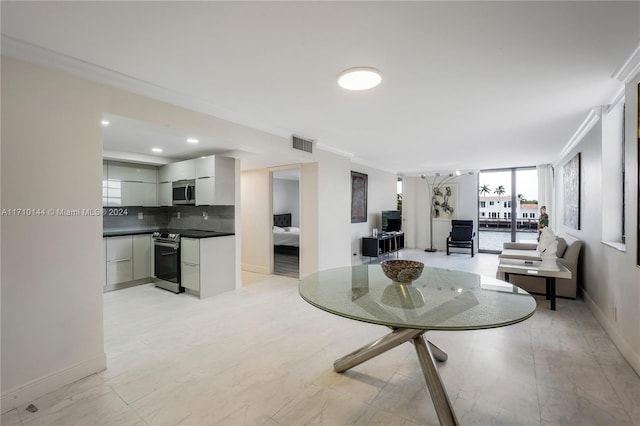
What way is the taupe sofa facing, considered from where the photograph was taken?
facing to the left of the viewer

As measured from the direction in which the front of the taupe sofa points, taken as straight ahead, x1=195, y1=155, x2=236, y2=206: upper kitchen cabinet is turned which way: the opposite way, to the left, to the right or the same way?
to the left

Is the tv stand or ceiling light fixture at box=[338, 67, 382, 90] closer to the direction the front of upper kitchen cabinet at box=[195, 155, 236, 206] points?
the ceiling light fixture

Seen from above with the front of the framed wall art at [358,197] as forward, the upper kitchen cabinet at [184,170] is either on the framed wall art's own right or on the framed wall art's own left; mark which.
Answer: on the framed wall art's own right

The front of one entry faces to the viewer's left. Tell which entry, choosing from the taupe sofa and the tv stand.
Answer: the taupe sofa

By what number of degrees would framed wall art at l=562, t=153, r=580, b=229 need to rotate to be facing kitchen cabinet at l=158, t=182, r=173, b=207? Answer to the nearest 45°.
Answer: approximately 45° to its left

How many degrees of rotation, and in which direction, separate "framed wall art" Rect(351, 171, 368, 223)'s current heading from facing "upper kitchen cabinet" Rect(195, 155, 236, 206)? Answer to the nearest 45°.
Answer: approximately 90° to its right

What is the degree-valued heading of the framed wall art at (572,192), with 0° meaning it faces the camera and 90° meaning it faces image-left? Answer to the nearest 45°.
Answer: approximately 90°

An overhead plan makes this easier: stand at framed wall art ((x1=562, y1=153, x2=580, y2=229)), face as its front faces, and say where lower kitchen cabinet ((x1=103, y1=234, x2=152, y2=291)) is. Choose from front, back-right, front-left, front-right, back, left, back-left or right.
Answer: front-left

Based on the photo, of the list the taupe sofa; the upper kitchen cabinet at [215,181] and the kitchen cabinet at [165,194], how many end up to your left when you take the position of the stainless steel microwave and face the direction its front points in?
2

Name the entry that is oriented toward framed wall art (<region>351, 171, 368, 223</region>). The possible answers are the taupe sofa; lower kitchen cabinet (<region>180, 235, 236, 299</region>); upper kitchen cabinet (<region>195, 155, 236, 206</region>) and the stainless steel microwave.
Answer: the taupe sofa

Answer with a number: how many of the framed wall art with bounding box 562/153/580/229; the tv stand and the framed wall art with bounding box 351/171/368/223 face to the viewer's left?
1

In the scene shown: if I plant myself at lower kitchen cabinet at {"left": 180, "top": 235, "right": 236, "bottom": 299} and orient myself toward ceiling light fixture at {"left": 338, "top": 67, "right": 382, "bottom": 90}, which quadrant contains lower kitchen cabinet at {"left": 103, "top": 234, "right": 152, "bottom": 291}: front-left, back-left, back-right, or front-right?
back-right

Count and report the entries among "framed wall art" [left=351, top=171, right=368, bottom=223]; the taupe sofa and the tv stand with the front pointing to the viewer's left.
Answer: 1
